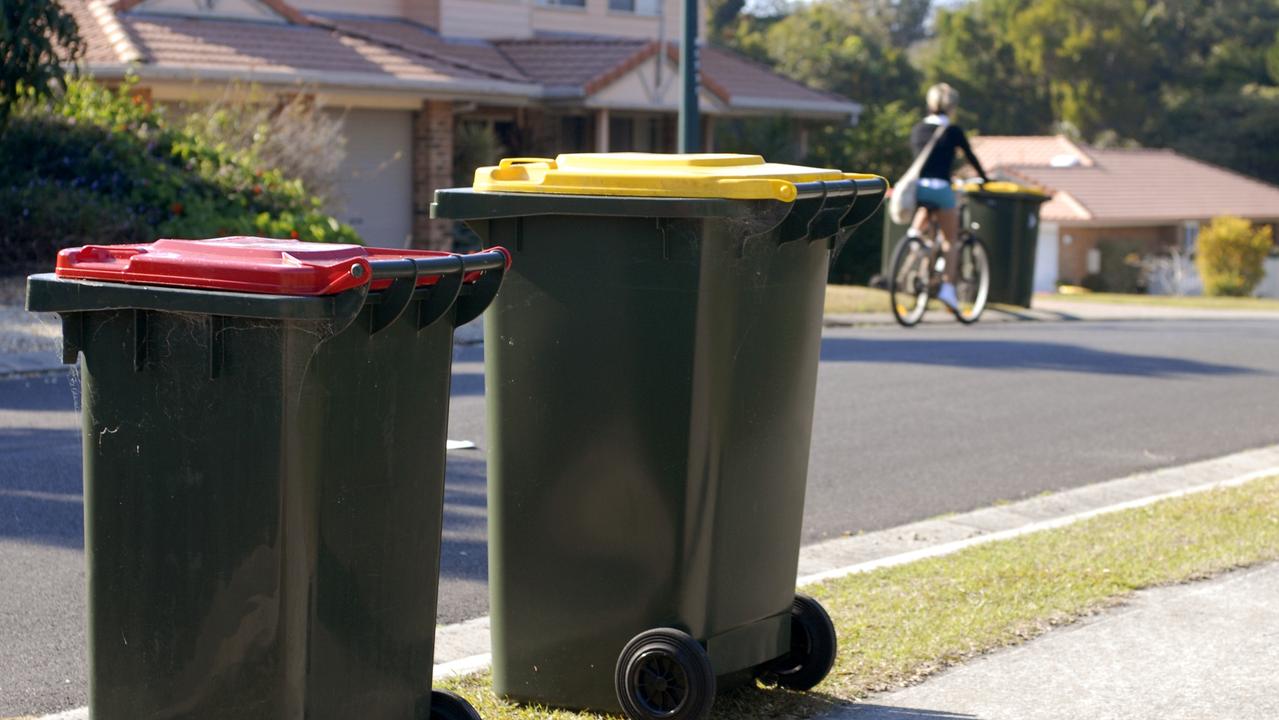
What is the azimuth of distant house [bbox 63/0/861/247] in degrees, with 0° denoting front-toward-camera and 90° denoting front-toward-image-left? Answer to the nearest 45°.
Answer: approximately 0°

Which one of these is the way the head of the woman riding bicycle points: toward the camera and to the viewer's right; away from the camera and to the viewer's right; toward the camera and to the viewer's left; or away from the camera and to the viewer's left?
away from the camera and to the viewer's right

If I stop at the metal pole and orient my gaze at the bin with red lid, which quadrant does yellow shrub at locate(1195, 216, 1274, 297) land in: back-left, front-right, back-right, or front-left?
back-left
